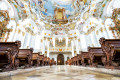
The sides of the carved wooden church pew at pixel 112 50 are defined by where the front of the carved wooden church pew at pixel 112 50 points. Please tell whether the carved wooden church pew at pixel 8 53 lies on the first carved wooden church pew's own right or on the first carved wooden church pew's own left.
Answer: on the first carved wooden church pew's own right

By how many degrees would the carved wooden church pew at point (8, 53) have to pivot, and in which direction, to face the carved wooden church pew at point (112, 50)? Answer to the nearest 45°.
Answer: approximately 45° to its left
